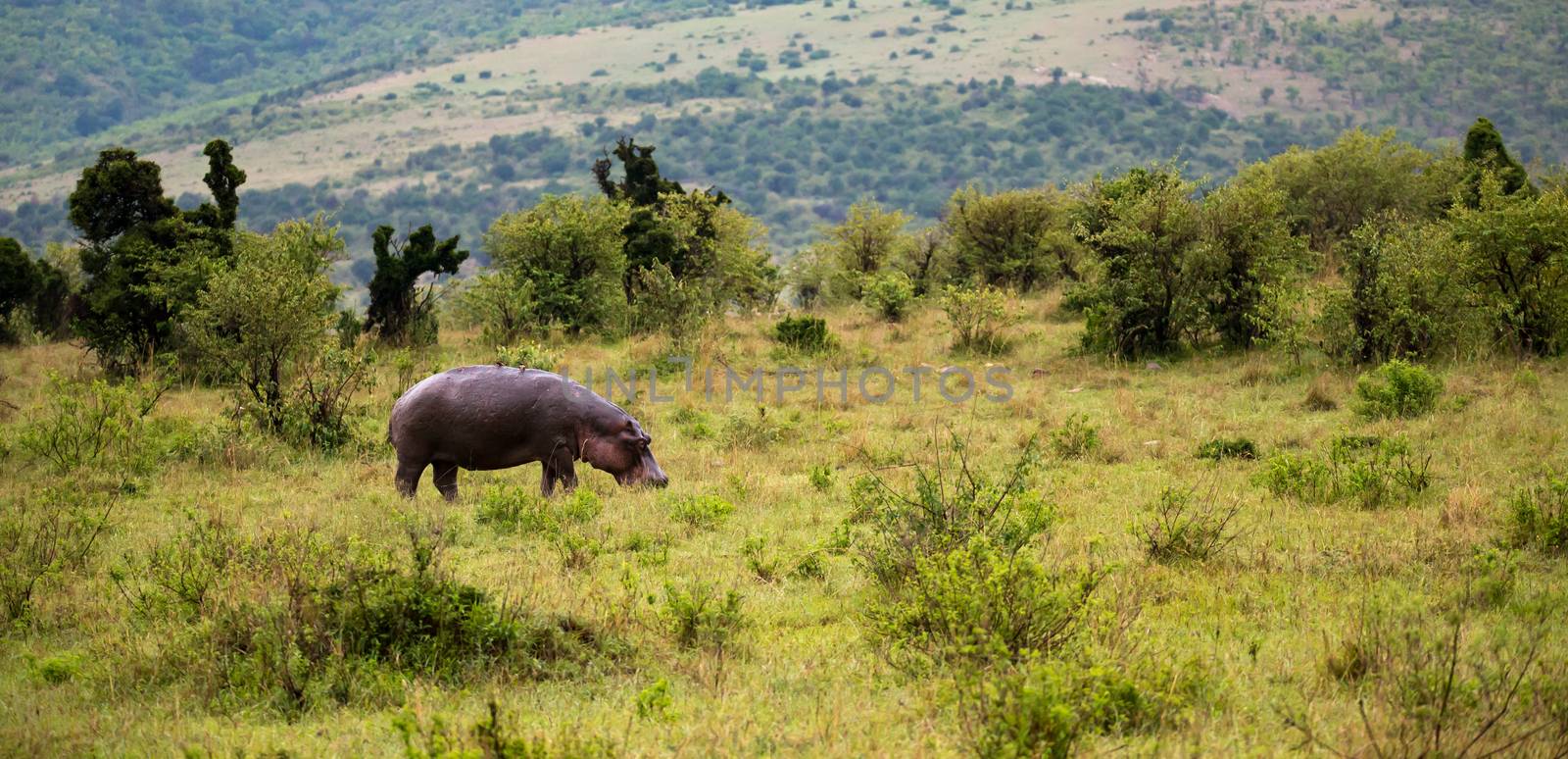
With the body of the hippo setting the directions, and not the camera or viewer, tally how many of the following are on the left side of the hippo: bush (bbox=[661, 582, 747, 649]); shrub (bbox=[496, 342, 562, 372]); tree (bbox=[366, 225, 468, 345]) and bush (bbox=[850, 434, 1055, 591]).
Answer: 2

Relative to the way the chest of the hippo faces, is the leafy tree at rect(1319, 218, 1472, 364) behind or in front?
in front

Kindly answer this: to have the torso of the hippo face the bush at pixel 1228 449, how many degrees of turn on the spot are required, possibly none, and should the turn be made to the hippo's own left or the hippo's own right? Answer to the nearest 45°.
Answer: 0° — it already faces it

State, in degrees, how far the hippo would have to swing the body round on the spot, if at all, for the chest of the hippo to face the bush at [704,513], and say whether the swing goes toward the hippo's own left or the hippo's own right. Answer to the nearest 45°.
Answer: approximately 45° to the hippo's own right

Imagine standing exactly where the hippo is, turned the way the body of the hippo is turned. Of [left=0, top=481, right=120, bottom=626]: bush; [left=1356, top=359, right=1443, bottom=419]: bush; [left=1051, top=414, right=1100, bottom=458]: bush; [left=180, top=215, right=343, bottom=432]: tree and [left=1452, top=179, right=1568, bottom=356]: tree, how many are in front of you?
3

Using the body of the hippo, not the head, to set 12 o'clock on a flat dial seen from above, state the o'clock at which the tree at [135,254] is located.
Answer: The tree is roughly at 8 o'clock from the hippo.

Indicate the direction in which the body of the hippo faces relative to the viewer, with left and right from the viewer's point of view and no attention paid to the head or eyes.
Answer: facing to the right of the viewer

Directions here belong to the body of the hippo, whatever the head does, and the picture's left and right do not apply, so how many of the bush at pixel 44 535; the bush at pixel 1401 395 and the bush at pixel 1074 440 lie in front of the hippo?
2

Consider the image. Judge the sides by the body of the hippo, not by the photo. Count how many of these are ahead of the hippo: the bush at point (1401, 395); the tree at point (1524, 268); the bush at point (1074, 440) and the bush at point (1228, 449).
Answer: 4

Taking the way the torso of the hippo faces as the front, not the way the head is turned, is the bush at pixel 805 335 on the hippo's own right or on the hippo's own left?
on the hippo's own left

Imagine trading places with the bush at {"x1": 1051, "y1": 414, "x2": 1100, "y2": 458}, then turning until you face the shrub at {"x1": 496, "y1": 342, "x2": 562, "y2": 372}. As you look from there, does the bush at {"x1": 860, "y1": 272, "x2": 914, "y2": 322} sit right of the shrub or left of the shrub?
right

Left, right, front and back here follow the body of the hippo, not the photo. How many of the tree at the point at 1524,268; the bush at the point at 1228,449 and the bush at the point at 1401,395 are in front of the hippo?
3

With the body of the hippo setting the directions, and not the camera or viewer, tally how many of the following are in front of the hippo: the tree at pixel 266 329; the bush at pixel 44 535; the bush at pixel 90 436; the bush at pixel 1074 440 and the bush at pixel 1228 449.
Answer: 2

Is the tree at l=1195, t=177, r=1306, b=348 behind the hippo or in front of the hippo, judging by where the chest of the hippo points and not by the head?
in front

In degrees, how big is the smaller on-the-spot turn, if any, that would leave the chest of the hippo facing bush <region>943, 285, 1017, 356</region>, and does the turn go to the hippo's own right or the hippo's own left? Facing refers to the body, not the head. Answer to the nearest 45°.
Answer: approximately 45° to the hippo's own left

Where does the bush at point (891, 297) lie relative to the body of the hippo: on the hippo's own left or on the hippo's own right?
on the hippo's own left
